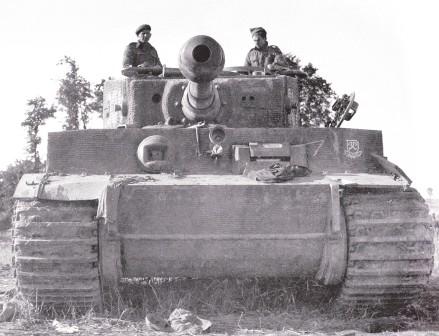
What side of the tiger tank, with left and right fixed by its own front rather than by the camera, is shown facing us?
front

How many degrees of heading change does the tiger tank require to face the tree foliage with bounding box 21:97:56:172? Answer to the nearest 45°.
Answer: approximately 180°

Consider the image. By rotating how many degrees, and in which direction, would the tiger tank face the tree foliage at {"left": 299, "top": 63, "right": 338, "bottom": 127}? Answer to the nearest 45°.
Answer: approximately 180°

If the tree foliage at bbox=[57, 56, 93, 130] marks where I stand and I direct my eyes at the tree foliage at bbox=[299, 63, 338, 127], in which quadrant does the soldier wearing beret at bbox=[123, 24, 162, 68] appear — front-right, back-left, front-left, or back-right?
front-right

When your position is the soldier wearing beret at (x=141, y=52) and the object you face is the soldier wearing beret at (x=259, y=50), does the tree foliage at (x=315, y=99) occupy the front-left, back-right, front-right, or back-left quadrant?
front-left

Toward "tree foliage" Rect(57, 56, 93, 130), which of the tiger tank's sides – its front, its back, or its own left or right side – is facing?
back
